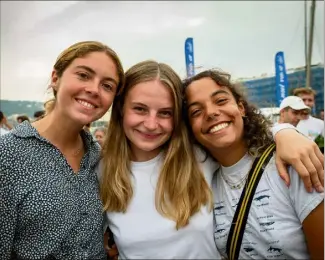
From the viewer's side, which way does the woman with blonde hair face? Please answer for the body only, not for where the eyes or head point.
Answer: toward the camera

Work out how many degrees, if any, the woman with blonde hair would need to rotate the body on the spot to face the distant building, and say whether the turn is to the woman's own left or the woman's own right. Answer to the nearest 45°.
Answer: approximately 180°

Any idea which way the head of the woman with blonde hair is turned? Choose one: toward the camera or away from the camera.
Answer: toward the camera

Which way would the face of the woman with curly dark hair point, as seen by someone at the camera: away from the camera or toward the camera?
toward the camera

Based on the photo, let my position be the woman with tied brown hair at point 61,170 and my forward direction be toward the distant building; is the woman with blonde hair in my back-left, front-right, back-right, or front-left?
front-right

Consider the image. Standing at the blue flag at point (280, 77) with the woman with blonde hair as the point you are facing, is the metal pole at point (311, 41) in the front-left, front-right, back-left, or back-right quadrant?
back-left

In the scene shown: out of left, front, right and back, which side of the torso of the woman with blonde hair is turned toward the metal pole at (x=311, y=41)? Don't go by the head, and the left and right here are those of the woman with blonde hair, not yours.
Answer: back
